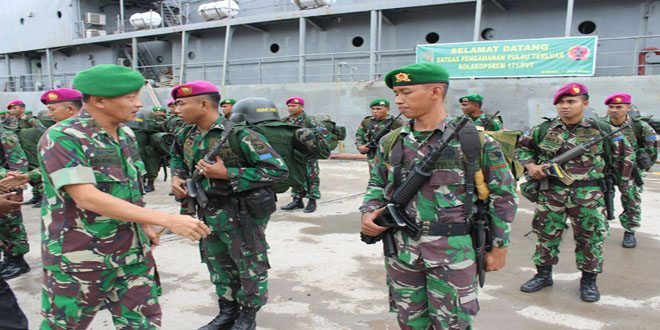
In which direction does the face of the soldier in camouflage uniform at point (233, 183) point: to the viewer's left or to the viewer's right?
to the viewer's left

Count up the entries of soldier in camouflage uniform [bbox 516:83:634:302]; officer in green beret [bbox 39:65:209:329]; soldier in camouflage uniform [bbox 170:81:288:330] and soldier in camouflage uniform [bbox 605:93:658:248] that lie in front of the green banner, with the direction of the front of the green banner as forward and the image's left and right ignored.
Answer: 4

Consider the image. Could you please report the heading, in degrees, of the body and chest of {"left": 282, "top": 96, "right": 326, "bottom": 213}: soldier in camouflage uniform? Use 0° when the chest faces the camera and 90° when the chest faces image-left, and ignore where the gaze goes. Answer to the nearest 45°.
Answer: approximately 45°

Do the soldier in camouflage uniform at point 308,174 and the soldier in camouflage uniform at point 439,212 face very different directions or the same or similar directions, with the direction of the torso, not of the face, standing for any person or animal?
same or similar directions

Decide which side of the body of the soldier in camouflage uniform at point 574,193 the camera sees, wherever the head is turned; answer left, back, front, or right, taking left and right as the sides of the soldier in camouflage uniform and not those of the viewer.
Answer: front

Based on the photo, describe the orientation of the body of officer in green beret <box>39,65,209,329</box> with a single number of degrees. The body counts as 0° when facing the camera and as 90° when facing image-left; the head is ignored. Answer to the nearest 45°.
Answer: approximately 315°

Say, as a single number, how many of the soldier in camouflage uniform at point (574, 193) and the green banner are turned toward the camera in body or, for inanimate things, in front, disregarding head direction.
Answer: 2

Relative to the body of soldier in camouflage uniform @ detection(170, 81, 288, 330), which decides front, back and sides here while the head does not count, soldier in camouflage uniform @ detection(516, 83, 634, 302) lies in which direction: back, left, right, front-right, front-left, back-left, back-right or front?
back-left

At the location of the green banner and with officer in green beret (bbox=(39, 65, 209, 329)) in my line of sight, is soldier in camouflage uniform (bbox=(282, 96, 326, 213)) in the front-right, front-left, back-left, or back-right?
front-right

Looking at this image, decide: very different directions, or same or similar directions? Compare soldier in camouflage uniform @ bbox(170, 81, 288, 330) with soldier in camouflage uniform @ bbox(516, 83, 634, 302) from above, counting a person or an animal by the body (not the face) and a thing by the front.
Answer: same or similar directions

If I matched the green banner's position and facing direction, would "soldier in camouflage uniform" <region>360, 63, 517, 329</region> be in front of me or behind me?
in front

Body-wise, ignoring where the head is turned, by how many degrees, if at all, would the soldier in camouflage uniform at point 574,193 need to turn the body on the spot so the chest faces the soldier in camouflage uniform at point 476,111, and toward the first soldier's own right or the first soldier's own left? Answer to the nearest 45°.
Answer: approximately 135° to the first soldier's own right
